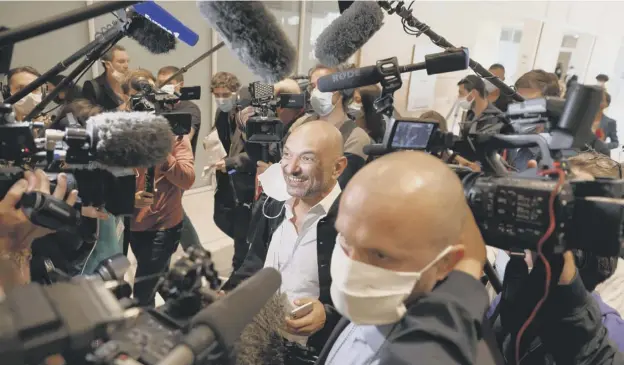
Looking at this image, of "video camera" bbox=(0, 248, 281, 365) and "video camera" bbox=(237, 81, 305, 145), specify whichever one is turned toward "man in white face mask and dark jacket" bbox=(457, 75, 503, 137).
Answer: "video camera" bbox=(0, 248, 281, 365)

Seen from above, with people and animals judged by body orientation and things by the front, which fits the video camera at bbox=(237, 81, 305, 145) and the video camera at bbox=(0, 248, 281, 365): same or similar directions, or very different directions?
very different directions

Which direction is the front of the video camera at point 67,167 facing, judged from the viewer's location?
facing to the right of the viewer

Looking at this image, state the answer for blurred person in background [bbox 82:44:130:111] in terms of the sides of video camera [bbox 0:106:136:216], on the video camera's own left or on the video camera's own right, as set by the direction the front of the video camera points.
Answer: on the video camera's own left

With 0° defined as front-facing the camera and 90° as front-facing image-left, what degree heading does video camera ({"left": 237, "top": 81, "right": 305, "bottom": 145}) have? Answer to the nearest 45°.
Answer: approximately 0°

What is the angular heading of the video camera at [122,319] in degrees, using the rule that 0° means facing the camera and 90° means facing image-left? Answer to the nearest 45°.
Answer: approximately 225°

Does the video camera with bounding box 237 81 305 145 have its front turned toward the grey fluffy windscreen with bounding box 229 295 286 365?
yes

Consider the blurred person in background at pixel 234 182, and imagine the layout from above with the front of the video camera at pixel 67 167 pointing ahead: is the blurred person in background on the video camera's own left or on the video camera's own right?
on the video camera's own left

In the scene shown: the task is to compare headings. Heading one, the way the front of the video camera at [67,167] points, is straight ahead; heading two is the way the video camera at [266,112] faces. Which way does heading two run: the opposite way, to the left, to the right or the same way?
to the right
